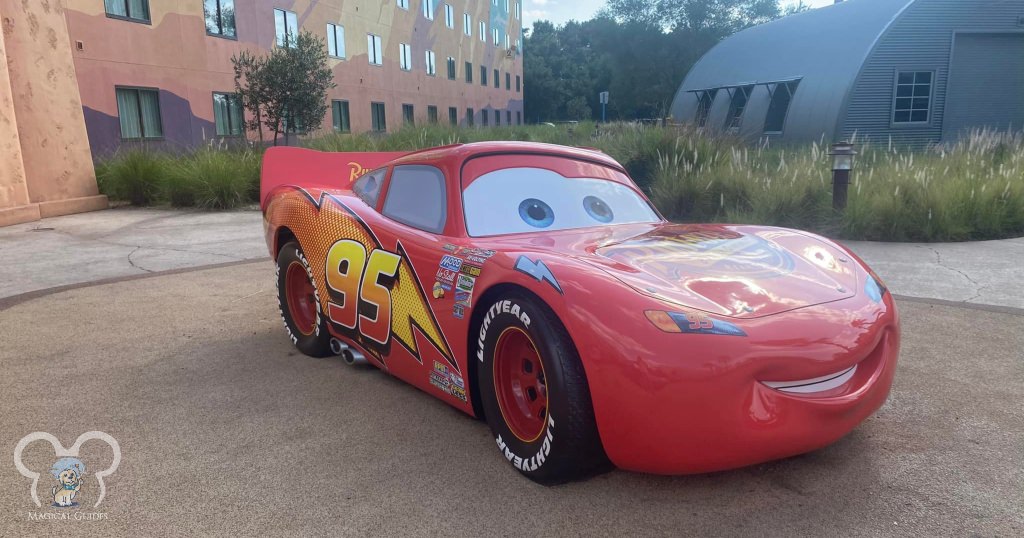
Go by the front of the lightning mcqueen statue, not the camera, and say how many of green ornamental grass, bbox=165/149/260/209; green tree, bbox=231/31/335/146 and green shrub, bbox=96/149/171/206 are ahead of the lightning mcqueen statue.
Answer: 0

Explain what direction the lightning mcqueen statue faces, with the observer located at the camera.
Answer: facing the viewer and to the right of the viewer

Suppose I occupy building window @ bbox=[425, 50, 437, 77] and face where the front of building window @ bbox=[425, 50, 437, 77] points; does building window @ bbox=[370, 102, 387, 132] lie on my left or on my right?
on my right

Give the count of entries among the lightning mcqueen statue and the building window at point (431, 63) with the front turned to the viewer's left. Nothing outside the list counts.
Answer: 0

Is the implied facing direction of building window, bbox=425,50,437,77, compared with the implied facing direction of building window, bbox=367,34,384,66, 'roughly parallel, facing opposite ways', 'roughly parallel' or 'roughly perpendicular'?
roughly parallel

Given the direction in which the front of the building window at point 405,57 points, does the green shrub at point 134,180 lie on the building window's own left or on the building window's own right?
on the building window's own right

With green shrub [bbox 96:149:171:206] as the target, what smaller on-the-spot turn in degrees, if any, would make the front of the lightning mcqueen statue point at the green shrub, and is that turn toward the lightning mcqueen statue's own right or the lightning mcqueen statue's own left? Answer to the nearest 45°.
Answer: approximately 180°

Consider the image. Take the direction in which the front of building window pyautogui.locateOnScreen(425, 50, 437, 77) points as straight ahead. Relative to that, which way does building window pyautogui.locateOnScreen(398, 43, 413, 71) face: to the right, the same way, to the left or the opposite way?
the same way

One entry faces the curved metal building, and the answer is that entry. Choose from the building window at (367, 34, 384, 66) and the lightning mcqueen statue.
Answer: the building window

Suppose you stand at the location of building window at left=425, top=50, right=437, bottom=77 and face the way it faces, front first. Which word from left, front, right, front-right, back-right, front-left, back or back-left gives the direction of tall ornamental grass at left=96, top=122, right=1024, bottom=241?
front-right

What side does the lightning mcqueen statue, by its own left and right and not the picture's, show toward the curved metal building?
left

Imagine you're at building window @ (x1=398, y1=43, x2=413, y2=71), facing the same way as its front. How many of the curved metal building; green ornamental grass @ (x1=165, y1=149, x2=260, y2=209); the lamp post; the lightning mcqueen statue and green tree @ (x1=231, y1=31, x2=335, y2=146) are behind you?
0

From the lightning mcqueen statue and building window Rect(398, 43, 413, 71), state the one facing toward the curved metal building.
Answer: the building window

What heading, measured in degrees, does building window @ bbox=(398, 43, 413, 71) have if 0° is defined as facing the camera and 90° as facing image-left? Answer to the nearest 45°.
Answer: approximately 315°

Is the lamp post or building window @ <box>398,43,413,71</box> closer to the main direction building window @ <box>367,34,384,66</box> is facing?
the lamp post

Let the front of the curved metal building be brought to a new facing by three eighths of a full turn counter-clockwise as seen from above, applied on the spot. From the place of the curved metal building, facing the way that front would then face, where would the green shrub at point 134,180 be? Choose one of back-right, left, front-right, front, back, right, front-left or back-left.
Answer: back-left

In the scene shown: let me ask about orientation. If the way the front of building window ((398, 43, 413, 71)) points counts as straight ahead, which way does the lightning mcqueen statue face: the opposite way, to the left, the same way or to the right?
the same way
